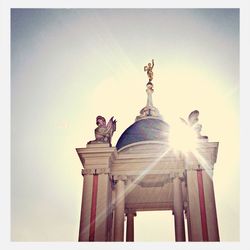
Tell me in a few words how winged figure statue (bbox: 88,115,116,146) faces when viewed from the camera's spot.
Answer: facing the viewer and to the left of the viewer
